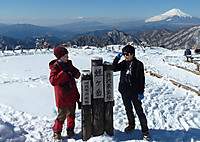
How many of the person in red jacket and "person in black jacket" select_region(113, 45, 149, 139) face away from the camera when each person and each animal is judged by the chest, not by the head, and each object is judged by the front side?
0

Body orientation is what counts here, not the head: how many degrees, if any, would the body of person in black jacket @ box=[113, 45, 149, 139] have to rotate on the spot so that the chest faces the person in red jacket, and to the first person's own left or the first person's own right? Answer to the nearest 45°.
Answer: approximately 45° to the first person's own right

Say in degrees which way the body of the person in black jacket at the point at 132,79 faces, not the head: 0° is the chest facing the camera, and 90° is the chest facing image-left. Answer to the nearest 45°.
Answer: approximately 45°

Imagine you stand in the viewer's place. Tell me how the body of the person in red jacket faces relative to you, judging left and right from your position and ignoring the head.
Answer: facing the viewer and to the right of the viewer

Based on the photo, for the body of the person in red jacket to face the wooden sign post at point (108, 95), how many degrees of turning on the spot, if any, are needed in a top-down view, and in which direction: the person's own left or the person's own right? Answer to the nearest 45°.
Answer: approximately 45° to the person's own left

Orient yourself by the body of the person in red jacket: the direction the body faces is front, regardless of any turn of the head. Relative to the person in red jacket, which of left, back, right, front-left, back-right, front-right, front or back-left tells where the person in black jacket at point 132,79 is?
front-left
